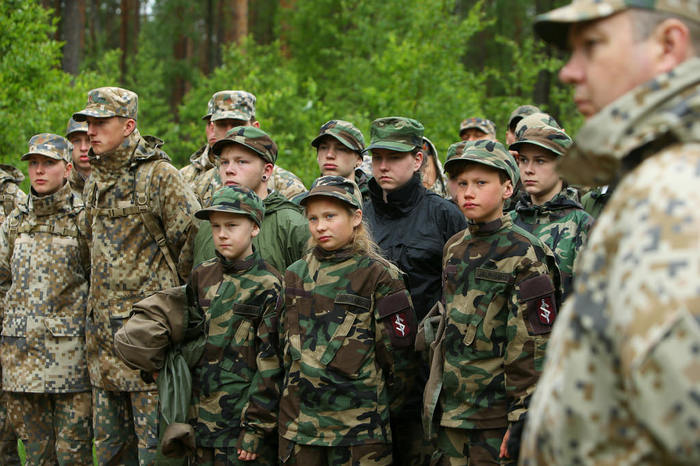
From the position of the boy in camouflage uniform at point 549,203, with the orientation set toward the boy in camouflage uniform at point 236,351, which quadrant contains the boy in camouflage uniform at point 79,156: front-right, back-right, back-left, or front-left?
front-right

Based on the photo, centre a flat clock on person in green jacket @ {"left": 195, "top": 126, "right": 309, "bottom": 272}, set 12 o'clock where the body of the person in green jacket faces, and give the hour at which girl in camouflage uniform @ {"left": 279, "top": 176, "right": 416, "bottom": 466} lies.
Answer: The girl in camouflage uniform is roughly at 10 o'clock from the person in green jacket.

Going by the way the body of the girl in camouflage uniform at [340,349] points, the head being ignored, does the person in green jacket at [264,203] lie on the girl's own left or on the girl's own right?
on the girl's own right

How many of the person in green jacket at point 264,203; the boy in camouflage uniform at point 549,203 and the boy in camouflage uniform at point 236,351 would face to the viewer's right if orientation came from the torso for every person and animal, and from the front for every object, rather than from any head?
0

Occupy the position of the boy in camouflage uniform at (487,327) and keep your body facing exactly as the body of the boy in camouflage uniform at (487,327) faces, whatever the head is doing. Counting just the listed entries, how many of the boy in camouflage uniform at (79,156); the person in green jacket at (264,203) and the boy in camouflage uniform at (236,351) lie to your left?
0

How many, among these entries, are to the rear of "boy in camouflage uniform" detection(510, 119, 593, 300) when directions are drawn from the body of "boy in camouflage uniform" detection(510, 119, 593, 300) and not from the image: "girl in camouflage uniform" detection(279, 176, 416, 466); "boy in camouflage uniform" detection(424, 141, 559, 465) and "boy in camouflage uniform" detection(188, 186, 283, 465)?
0

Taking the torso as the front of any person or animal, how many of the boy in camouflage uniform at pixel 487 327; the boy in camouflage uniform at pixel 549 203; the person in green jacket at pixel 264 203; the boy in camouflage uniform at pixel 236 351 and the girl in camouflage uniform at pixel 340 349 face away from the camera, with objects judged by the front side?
0

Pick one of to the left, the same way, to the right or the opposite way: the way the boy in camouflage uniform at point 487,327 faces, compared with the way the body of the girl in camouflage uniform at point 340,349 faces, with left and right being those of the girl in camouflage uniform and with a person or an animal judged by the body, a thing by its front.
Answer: the same way

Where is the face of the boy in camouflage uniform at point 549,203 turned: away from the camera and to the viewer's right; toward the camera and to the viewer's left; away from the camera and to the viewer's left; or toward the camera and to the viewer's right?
toward the camera and to the viewer's left

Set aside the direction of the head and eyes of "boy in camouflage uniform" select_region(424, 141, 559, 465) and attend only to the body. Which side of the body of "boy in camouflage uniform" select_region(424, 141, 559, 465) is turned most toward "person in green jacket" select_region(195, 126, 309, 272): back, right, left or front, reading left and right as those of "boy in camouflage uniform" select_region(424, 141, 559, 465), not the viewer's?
right

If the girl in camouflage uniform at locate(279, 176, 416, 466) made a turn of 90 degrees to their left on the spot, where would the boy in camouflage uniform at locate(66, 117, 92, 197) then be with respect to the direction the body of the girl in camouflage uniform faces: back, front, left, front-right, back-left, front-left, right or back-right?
back

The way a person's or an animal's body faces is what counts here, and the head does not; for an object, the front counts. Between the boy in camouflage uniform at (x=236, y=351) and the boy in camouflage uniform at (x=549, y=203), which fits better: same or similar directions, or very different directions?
same or similar directions

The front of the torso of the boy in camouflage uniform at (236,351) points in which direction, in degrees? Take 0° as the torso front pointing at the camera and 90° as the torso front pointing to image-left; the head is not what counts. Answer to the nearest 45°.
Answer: approximately 45°

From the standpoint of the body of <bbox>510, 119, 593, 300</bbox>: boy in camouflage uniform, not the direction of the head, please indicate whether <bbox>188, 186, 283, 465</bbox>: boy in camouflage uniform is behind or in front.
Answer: in front

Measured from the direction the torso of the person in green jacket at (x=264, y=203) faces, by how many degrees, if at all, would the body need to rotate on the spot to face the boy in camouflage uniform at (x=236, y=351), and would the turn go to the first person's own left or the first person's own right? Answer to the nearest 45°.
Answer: approximately 45° to the first person's own left

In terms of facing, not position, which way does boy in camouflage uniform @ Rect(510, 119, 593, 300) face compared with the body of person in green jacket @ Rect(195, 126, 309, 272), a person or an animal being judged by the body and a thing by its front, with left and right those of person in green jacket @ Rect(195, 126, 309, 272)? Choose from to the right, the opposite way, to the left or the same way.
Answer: the same way

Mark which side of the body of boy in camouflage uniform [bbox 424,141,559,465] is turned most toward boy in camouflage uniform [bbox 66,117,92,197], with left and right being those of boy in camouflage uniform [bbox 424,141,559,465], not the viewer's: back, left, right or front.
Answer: right

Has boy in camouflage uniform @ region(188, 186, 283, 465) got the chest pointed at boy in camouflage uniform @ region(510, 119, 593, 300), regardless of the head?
no

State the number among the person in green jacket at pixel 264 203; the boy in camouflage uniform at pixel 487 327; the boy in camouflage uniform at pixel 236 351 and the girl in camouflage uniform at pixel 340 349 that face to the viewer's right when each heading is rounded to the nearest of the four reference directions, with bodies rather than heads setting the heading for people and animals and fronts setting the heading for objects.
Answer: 0
